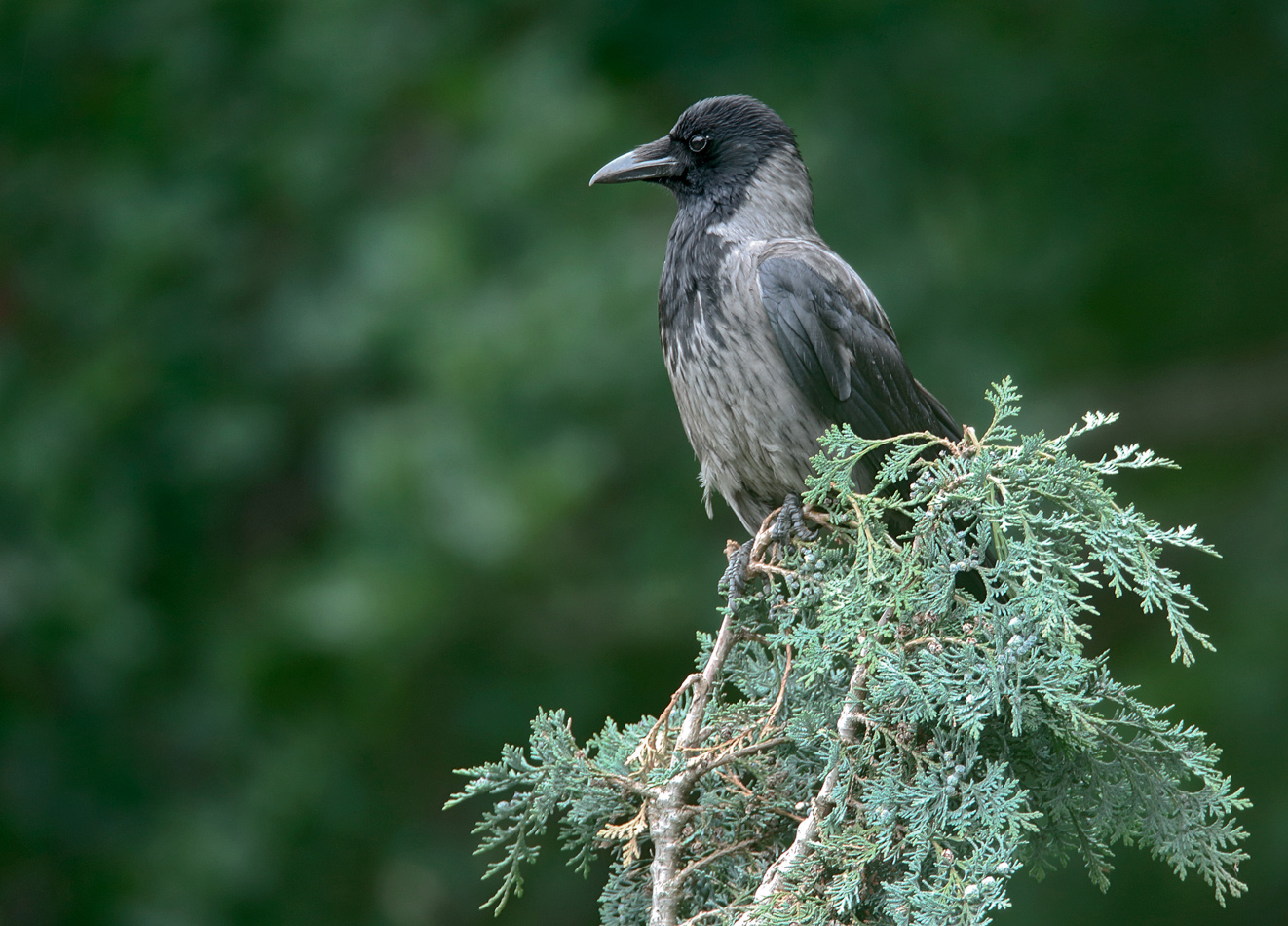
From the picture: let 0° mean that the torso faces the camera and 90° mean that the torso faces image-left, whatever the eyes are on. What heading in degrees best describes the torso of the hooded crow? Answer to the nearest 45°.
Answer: approximately 90°
